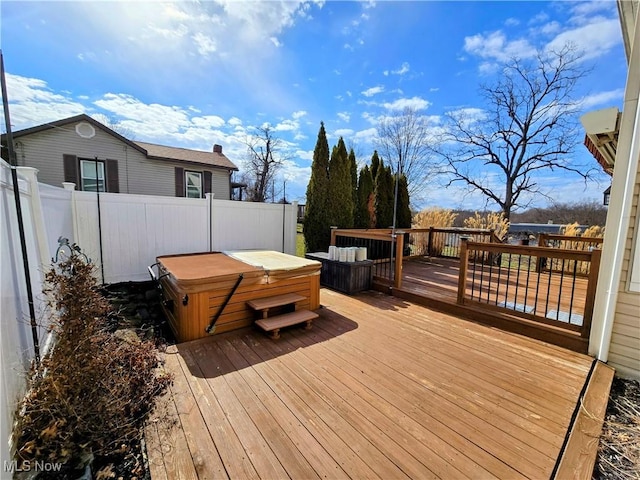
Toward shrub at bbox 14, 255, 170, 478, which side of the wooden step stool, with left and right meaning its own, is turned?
right

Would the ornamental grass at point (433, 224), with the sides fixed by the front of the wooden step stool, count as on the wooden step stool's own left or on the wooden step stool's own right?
on the wooden step stool's own left

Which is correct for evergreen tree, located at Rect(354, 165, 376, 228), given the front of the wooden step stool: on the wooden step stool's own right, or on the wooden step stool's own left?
on the wooden step stool's own left

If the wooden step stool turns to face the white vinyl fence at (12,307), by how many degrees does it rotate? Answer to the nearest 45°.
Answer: approximately 90° to its right

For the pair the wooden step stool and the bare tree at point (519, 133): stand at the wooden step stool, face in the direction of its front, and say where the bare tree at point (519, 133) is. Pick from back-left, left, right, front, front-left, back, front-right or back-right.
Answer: left

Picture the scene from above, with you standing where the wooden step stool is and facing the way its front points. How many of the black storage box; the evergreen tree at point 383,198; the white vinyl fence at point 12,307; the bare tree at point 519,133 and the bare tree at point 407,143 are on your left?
4

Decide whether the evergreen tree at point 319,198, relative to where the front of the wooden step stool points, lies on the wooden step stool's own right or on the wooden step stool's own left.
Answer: on the wooden step stool's own left

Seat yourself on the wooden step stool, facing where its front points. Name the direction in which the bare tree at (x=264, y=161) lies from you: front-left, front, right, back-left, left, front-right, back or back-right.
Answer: back-left

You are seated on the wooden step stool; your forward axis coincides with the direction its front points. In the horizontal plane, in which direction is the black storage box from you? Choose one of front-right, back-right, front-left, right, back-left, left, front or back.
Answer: left

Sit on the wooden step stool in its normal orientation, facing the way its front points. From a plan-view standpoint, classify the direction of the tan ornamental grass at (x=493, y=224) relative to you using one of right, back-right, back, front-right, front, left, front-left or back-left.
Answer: left

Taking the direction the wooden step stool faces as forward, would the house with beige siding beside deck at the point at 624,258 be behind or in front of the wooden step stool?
in front

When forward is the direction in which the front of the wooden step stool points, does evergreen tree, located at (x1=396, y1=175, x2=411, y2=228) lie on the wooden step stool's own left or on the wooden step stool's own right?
on the wooden step stool's own left

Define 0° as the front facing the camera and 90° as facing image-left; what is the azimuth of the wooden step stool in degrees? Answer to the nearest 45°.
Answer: approximately 315°
